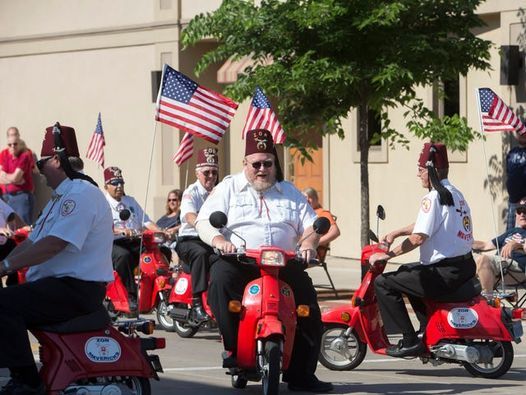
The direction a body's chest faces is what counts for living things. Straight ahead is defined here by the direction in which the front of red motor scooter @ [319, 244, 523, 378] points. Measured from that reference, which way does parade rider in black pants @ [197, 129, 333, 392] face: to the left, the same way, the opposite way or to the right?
to the left

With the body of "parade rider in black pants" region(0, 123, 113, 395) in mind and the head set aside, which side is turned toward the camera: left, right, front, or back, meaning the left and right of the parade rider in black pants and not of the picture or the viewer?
left

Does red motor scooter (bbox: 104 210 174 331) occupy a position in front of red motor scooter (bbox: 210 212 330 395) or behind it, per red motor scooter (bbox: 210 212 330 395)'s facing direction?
behind

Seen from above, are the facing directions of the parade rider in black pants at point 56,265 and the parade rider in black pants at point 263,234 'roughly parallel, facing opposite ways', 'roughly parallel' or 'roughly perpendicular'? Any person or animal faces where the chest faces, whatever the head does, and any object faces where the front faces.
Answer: roughly perpendicular

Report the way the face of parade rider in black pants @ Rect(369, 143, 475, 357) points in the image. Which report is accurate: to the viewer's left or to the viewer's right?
to the viewer's left

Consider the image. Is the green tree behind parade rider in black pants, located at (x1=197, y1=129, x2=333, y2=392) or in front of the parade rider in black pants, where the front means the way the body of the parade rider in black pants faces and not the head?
behind

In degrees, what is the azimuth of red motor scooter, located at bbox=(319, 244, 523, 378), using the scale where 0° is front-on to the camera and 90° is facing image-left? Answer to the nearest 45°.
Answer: approximately 90°

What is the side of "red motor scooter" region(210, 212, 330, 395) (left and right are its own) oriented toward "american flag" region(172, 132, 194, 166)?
back
